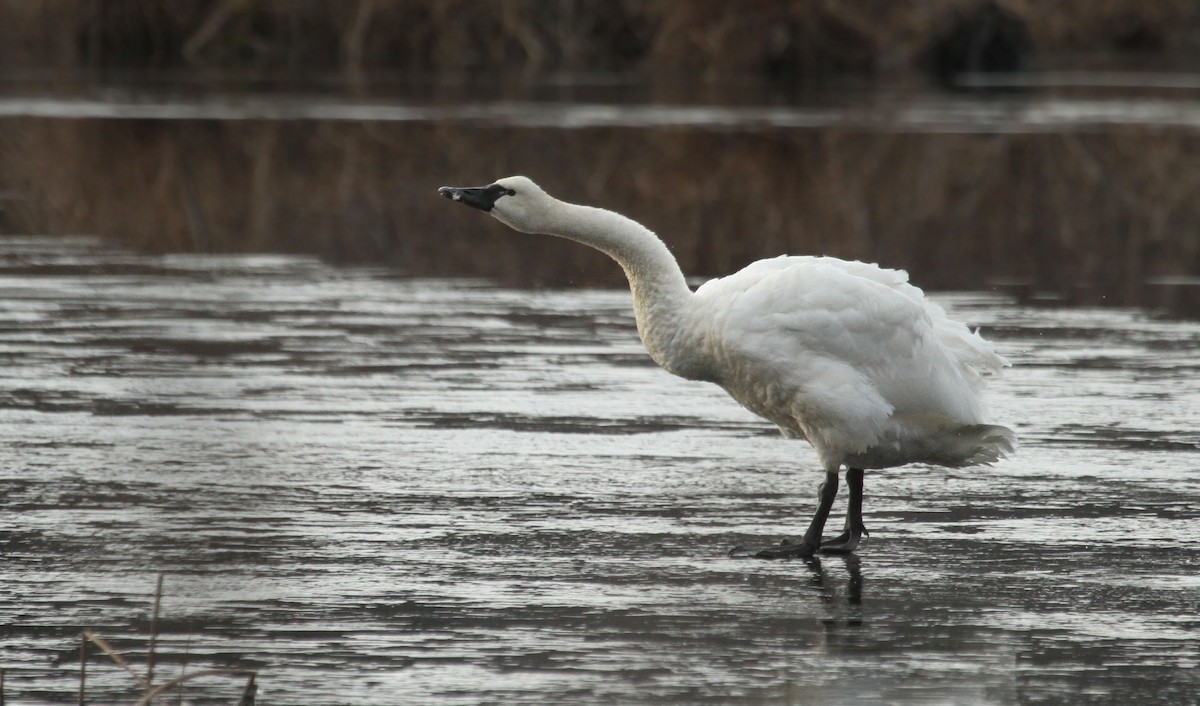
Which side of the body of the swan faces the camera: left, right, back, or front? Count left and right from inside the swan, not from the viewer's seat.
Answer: left
